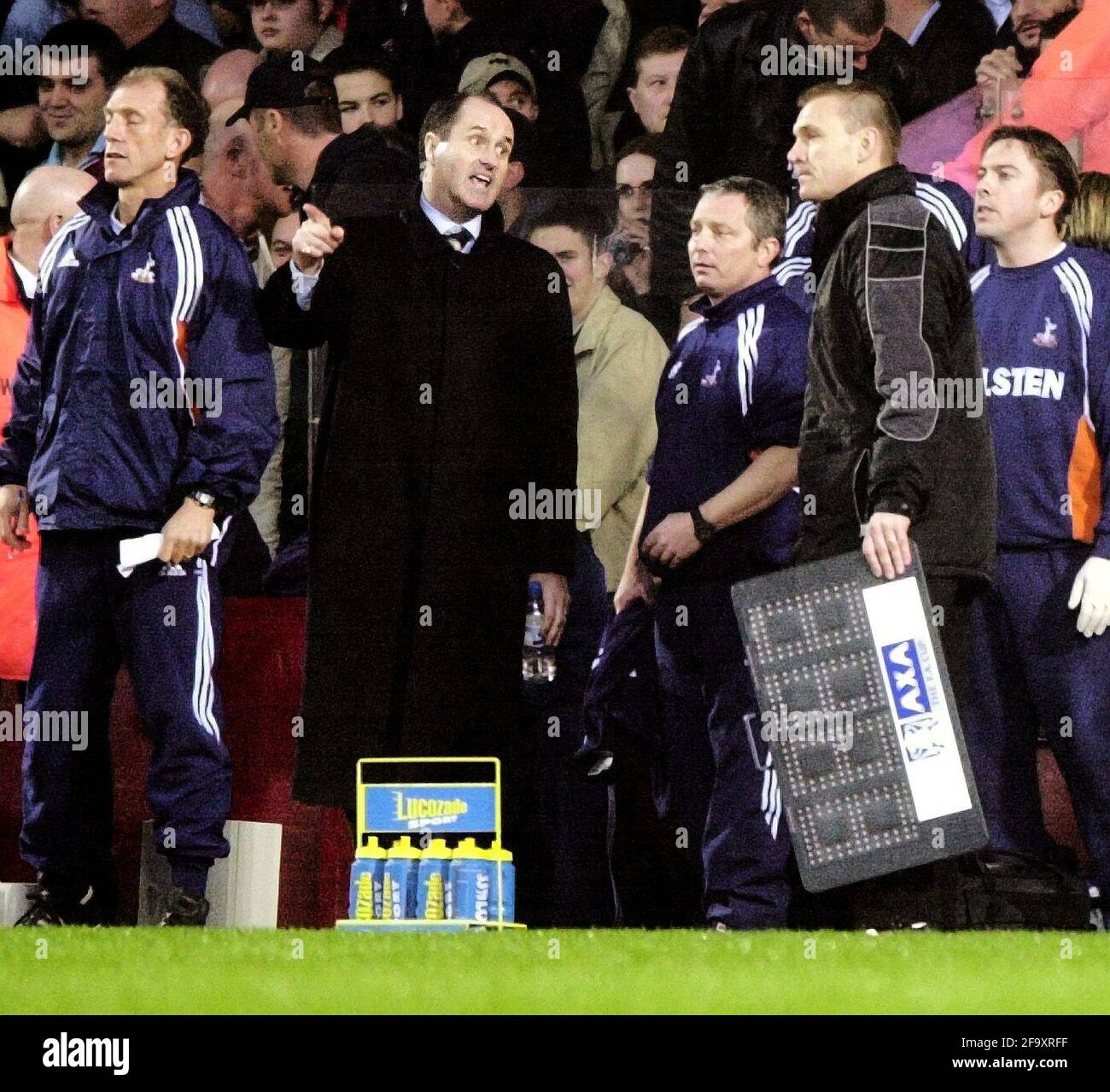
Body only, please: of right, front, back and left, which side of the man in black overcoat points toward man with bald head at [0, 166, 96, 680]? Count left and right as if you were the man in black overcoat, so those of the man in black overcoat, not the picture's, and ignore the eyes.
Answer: right

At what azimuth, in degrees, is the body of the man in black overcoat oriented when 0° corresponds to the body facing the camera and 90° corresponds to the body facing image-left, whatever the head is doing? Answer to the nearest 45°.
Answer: approximately 0°

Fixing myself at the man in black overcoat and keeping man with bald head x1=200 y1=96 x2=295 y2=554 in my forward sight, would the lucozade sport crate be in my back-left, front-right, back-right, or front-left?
back-left
